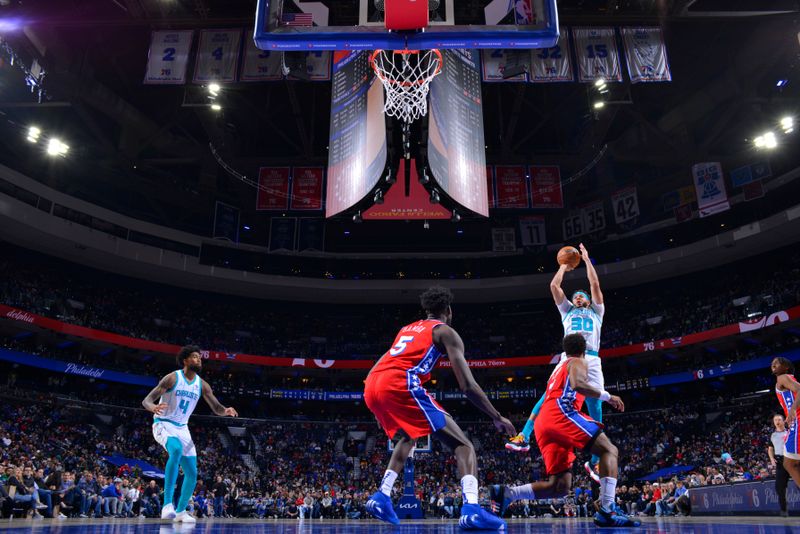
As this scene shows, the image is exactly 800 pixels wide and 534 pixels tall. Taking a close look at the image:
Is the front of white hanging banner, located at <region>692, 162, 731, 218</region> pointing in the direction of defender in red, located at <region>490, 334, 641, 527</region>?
yes

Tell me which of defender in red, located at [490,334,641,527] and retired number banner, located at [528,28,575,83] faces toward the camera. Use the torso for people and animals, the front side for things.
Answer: the retired number banner

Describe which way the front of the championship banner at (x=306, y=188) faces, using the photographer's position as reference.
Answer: facing the viewer

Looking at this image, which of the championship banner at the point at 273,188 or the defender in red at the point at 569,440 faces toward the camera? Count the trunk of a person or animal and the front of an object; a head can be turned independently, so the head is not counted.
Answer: the championship banner

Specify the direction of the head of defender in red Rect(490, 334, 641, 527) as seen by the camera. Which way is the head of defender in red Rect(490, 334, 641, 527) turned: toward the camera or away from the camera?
away from the camera

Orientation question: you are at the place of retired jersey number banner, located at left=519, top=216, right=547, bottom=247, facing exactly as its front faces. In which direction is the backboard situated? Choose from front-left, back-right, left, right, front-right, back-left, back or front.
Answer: front

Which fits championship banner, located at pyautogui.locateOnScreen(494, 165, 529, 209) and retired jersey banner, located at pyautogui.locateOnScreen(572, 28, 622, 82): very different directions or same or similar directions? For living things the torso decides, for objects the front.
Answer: same or similar directions

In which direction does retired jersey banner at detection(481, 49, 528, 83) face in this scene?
toward the camera

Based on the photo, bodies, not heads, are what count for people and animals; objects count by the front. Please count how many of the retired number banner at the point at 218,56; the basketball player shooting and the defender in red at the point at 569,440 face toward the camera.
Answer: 2

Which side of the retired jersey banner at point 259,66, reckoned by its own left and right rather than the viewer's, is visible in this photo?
front

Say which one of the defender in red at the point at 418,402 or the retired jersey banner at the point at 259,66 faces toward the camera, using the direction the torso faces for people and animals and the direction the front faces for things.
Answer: the retired jersey banner

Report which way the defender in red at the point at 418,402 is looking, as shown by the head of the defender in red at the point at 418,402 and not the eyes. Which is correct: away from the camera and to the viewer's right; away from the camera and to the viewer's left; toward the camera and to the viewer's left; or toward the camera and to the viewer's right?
away from the camera and to the viewer's right

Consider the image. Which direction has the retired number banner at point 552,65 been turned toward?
toward the camera

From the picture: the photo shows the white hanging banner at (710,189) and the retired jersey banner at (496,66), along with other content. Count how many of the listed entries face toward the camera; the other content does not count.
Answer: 2

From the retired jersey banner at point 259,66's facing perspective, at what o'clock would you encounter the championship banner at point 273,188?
The championship banner is roughly at 6 o'clock from the retired jersey banner.

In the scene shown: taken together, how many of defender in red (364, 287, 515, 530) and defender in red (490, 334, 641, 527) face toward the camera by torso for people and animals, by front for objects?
0
